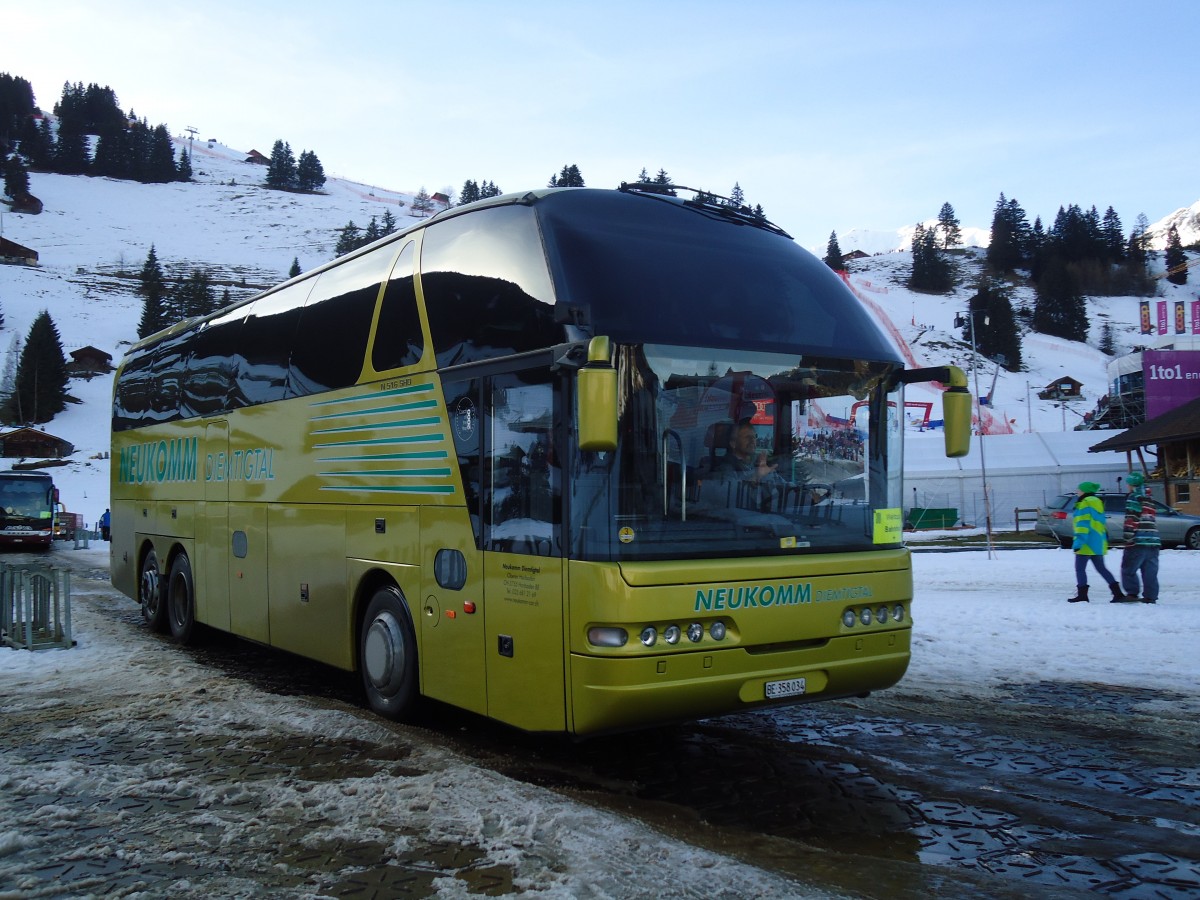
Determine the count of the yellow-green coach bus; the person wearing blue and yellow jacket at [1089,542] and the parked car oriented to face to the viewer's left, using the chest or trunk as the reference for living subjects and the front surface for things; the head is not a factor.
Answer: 1

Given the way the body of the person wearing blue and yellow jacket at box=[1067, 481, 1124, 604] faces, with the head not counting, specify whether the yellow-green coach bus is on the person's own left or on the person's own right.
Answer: on the person's own left

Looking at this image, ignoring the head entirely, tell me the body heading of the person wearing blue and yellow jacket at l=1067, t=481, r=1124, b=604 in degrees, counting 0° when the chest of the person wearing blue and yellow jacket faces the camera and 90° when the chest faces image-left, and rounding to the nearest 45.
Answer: approximately 90°

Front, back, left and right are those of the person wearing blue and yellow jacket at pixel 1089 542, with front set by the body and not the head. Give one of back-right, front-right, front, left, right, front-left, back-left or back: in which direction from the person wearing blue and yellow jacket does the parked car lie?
right

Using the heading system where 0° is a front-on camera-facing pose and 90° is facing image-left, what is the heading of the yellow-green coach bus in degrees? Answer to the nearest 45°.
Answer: approximately 315°
